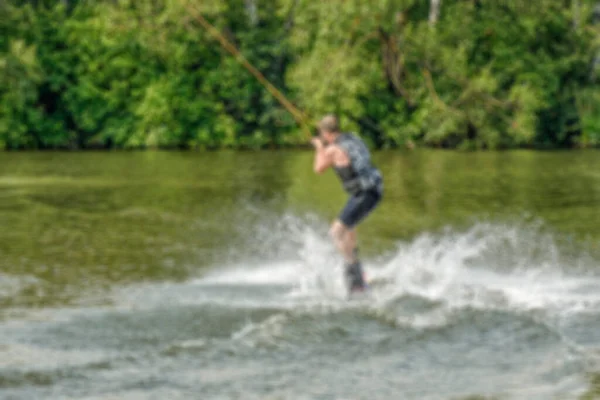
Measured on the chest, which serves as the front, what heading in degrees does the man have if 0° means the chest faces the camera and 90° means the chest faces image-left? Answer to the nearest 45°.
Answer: approximately 90°
